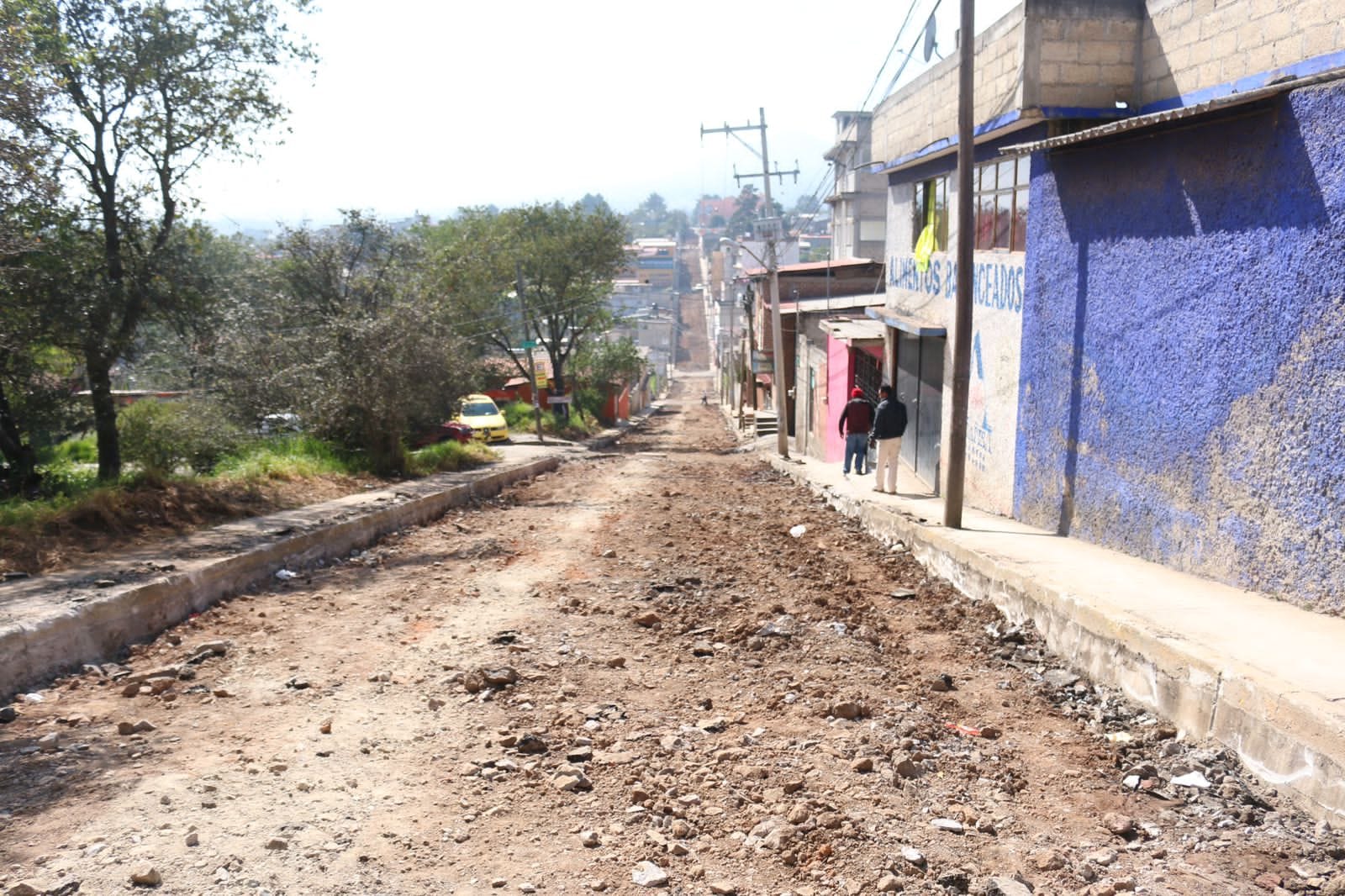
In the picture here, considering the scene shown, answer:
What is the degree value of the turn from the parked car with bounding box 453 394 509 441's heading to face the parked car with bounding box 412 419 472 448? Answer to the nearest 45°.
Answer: approximately 45° to its right

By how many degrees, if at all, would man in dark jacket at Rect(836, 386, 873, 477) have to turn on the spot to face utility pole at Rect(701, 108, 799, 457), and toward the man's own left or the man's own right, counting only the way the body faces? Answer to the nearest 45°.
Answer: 0° — they already face it

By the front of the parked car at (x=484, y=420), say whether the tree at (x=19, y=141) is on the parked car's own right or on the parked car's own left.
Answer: on the parked car's own right

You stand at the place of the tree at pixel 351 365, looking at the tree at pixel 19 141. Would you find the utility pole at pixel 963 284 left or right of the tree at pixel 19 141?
left

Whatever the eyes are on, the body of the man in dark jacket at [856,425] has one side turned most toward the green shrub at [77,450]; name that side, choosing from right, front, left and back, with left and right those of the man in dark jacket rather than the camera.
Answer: left

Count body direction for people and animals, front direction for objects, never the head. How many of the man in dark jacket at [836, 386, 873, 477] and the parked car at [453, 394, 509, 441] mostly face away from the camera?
1

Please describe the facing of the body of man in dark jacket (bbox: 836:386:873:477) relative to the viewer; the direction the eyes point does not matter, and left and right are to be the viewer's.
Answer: facing away from the viewer

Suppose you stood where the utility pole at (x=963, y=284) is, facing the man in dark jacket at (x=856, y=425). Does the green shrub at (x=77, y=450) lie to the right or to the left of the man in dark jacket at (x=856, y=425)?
left

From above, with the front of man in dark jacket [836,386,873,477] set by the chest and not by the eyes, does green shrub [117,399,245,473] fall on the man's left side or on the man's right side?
on the man's left side

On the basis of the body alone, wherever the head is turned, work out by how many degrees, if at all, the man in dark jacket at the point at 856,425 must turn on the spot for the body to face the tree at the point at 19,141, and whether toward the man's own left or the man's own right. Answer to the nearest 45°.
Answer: approximately 135° to the man's own left

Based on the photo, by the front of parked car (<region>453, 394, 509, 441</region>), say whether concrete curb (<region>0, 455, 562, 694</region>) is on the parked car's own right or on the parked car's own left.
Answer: on the parked car's own right

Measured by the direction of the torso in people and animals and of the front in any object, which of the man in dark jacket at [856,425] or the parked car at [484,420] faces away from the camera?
the man in dark jacket

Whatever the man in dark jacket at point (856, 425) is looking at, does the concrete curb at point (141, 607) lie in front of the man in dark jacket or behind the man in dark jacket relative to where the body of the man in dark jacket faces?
behind
